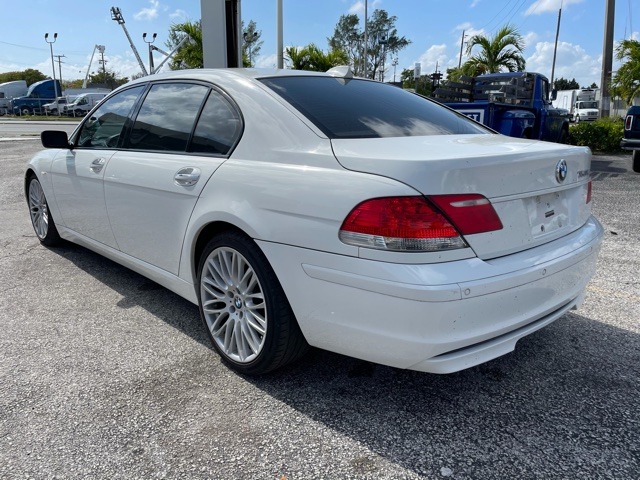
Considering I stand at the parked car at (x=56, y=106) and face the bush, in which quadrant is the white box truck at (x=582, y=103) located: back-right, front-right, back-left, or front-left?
front-left

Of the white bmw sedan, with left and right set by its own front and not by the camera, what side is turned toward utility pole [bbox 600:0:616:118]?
right

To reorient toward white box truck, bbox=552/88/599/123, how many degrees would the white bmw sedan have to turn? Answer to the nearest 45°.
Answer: approximately 90° to its right

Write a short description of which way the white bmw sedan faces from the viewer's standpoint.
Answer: facing away from the viewer and to the left of the viewer

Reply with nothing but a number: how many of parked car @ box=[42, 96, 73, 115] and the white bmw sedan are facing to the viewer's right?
0

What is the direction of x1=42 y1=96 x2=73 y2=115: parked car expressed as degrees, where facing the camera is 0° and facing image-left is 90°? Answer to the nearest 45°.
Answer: approximately 45°

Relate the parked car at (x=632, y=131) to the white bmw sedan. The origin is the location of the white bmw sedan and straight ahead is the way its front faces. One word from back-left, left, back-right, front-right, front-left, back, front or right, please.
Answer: right

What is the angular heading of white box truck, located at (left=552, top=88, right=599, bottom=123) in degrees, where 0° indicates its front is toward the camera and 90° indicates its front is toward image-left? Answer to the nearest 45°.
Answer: approximately 315°

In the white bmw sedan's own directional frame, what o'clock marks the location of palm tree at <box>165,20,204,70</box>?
The palm tree is roughly at 1 o'clock from the white bmw sedan.

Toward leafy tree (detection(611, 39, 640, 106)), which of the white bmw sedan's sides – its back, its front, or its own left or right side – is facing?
right

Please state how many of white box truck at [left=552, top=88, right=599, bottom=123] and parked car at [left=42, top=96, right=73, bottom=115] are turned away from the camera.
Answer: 0
